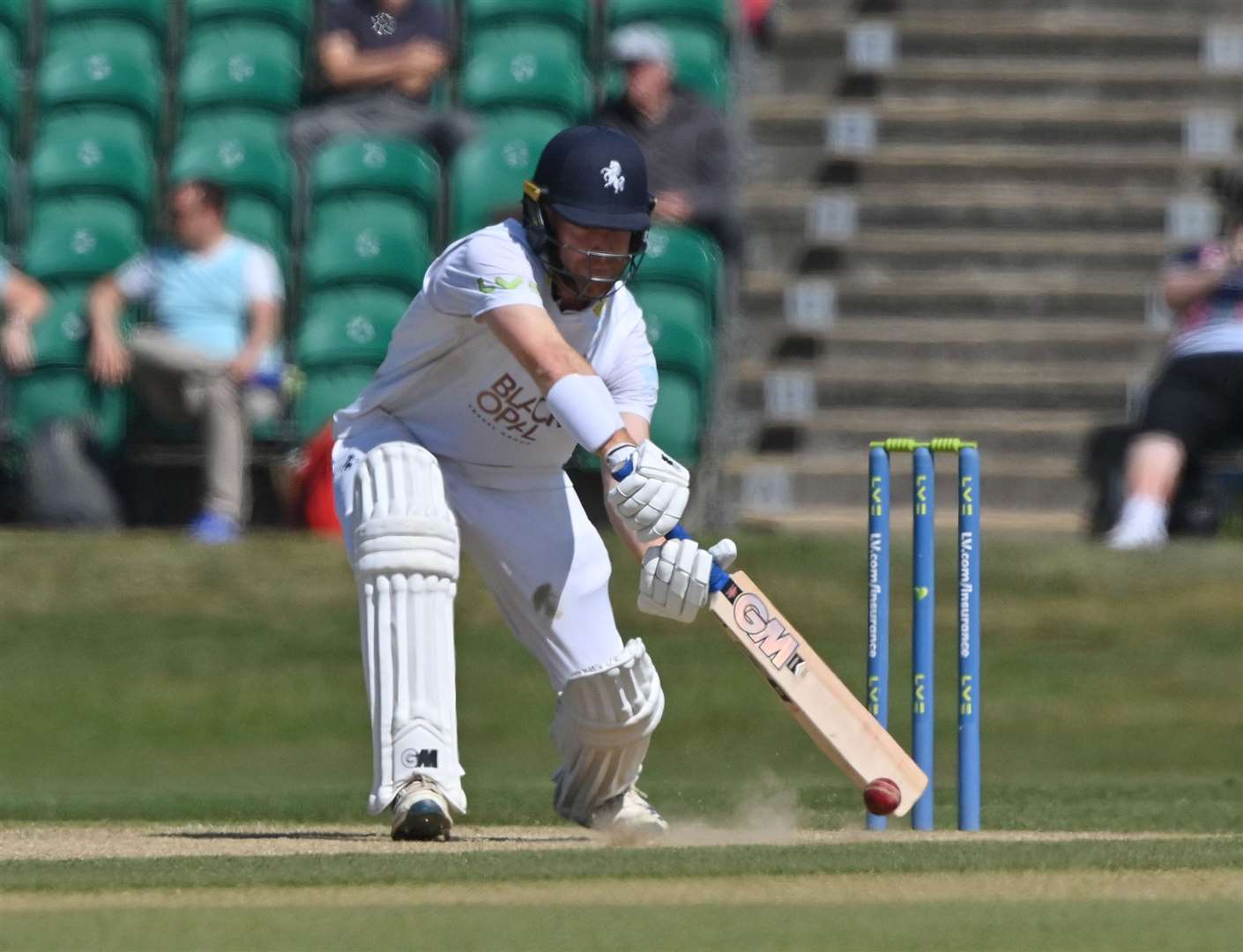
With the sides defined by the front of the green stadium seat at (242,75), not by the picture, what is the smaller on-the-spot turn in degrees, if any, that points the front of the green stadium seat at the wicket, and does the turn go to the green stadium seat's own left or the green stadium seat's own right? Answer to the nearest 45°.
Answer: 0° — it already faces it

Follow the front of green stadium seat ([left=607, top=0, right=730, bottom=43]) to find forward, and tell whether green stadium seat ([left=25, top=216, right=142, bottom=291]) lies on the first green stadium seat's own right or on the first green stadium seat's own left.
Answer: on the first green stadium seat's own right

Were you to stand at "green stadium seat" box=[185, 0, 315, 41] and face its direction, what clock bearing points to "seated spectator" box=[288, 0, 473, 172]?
The seated spectator is roughly at 11 o'clock from the green stadium seat.

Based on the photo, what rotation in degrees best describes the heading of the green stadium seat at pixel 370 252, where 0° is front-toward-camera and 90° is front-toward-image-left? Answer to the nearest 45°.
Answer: approximately 0°

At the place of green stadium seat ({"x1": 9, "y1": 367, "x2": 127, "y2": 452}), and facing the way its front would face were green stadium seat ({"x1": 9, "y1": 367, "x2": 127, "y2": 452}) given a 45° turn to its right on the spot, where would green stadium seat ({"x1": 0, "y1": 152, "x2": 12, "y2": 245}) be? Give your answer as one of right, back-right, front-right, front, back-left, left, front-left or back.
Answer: back-right

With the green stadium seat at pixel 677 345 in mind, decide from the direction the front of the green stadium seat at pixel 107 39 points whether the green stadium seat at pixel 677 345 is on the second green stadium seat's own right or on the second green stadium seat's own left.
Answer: on the second green stadium seat's own left

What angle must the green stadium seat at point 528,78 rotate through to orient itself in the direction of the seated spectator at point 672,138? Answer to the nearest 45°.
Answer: approximately 45° to its left
